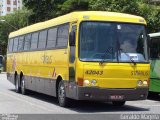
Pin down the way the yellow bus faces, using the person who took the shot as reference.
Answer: facing the viewer and to the right of the viewer
